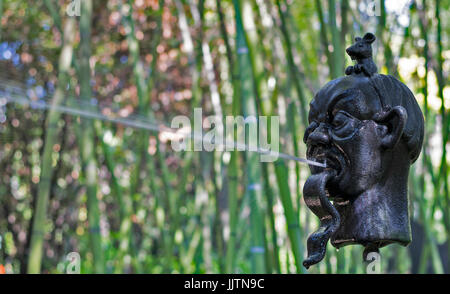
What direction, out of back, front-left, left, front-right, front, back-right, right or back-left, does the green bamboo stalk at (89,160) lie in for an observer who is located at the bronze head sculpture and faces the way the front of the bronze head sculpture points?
right

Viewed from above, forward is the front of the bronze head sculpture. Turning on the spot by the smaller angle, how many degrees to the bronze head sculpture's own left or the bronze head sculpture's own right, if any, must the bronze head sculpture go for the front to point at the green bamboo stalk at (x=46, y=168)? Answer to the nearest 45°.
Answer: approximately 90° to the bronze head sculpture's own right

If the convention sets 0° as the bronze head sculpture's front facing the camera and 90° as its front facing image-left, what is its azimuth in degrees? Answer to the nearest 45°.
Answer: approximately 45°

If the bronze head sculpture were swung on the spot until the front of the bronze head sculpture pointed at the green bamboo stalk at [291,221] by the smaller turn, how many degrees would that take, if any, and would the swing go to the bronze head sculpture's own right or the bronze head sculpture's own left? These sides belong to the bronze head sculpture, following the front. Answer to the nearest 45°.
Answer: approximately 135° to the bronze head sculpture's own right

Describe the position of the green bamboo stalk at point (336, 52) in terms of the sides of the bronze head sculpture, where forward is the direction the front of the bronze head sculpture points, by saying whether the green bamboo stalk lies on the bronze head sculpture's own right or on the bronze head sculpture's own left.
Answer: on the bronze head sculpture's own right

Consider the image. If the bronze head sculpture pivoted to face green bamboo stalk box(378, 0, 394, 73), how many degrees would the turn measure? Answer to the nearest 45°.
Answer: approximately 135° to its right

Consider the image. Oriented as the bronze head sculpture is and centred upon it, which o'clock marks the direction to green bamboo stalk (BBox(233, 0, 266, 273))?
The green bamboo stalk is roughly at 4 o'clock from the bronze head sculpture.
